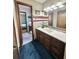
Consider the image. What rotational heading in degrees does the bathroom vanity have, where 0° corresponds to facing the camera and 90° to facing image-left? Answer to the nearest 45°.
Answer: approximately 45°
